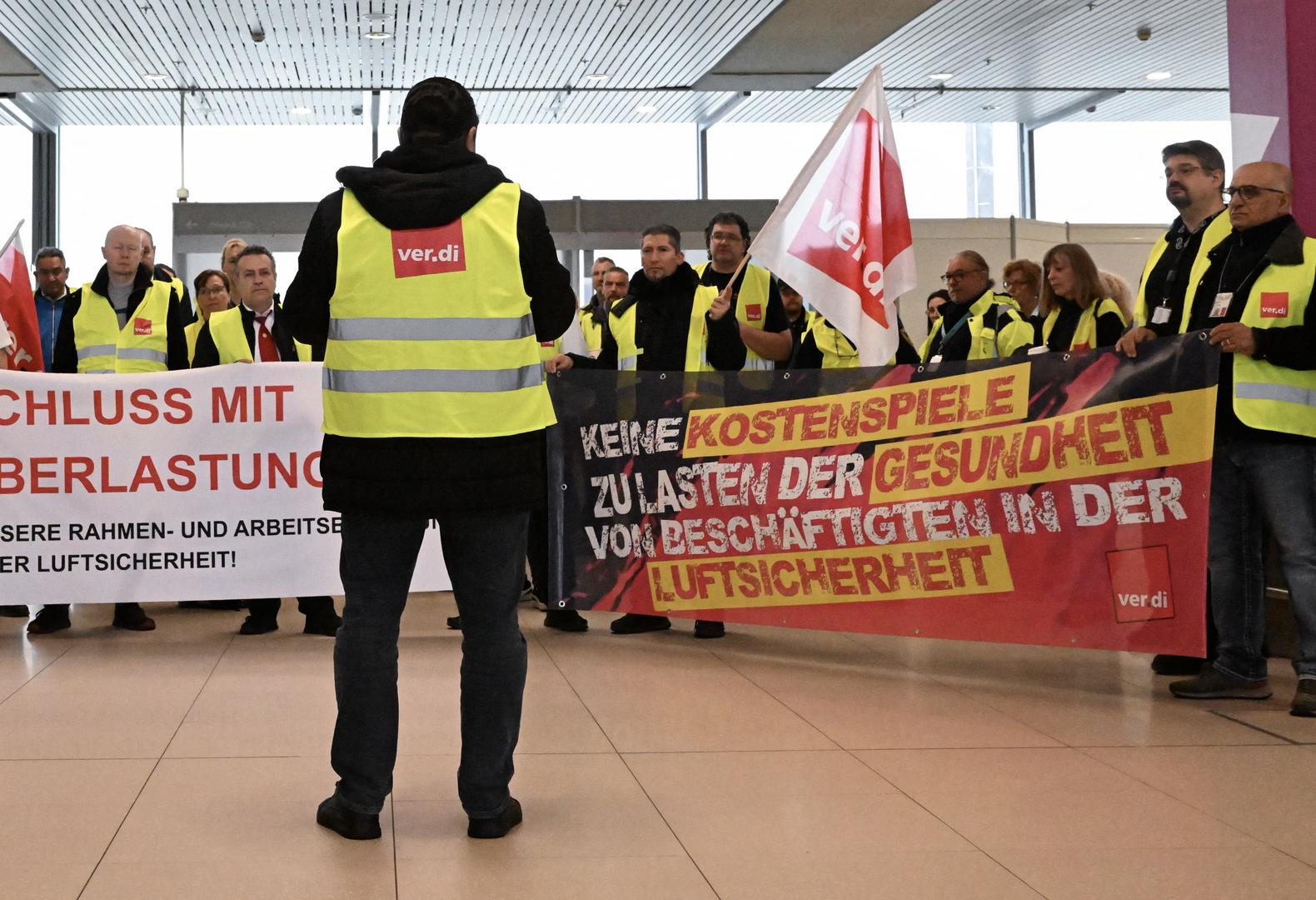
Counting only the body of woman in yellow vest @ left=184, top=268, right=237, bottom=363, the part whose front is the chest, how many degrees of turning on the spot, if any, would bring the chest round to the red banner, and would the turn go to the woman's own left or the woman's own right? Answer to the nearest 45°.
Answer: approximately 45° to the woman's own left

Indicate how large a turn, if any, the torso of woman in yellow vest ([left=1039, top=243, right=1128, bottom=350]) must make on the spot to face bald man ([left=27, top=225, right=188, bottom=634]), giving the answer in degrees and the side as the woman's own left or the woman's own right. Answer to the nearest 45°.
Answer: approximately 45° to the woman's own right

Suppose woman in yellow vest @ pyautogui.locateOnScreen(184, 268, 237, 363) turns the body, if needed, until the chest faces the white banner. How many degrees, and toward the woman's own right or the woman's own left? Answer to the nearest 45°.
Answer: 0° — they already face it

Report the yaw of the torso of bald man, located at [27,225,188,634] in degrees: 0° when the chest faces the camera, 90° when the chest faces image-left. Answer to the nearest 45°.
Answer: approximately 0°

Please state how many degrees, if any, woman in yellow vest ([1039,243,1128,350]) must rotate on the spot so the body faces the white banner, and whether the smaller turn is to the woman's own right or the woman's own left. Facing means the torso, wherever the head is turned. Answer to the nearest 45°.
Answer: approximately 45° to the woman's own right

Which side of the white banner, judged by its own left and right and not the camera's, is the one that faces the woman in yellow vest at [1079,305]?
left

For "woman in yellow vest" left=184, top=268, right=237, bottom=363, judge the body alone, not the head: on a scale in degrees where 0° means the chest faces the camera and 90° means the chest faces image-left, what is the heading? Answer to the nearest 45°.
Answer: approximately 0°
